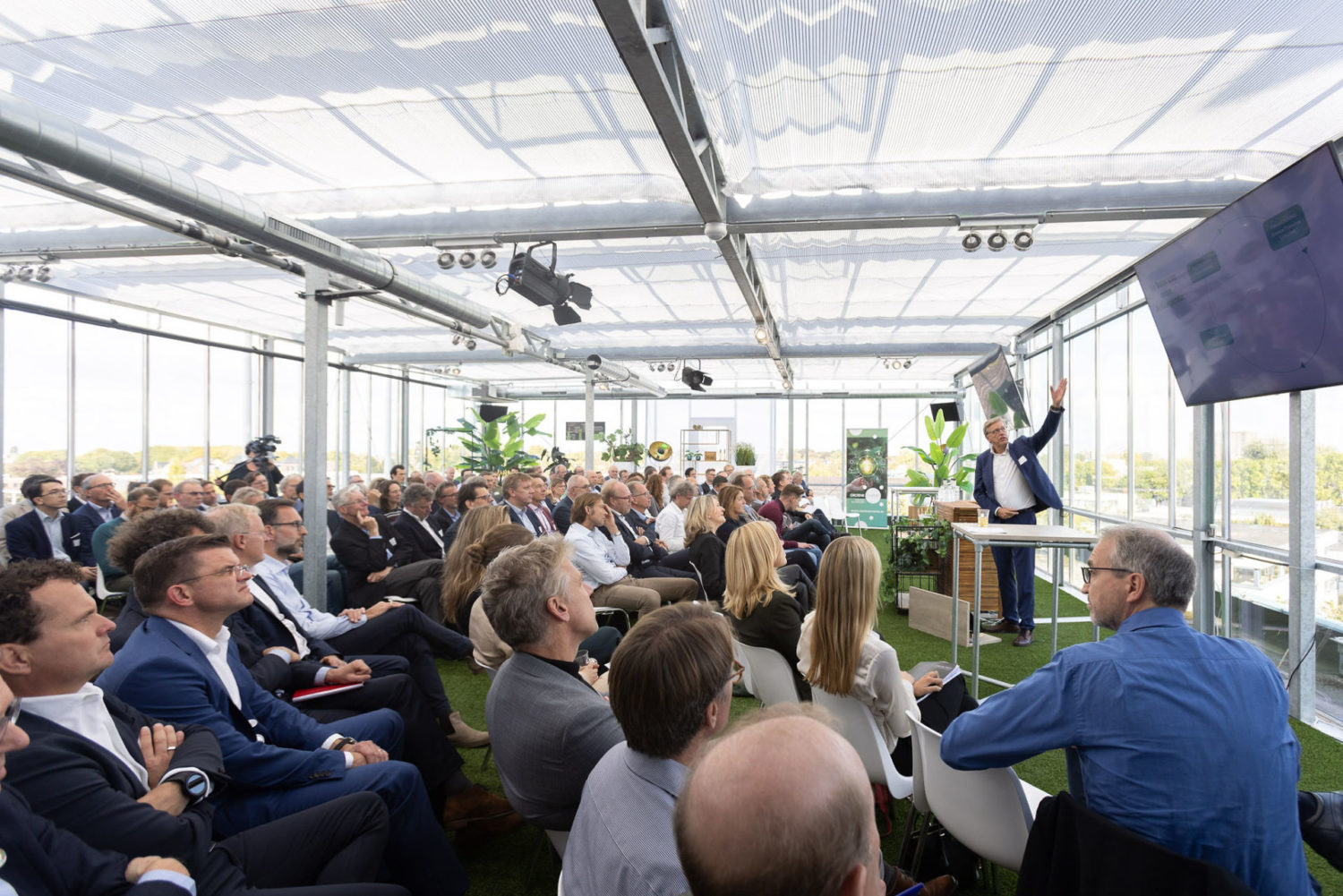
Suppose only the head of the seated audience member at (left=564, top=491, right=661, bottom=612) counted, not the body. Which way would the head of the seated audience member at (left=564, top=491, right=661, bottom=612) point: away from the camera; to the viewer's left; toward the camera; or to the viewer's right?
to the viewer's right

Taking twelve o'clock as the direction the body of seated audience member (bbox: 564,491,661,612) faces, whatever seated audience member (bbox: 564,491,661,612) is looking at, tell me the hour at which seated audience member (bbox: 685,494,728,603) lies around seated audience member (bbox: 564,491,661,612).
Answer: seated audience member (bbox: 685,494,728,603) is roughly at 12 o'clock from seated audience member (bbox: 564,491,661,612).

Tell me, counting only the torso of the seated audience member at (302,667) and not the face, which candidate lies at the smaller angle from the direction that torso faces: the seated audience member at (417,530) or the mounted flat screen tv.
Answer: the mounted flat screen tv

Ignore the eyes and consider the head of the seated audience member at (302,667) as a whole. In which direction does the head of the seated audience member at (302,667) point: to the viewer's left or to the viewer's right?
to the viewer's right

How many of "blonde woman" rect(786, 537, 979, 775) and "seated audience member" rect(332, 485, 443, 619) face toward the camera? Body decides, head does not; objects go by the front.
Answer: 0

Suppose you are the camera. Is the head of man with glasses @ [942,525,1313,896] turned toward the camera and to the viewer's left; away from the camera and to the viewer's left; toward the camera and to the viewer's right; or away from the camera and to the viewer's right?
away from the camera and to the viewer's left

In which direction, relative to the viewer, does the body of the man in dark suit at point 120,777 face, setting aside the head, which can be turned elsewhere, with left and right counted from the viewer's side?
facing to the right of the viewer

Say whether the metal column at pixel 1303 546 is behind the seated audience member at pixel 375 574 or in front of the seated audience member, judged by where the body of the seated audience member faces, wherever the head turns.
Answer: in front

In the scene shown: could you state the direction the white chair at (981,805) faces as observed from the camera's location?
facing away from the viewer and to the right of the viewer

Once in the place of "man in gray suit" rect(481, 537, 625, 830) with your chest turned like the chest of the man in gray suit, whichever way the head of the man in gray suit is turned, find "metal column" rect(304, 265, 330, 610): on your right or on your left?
on your left

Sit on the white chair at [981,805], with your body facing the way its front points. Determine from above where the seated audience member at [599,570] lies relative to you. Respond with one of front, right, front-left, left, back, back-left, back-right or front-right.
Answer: left

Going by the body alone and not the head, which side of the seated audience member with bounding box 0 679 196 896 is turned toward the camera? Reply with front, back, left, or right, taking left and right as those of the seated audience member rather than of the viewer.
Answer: right

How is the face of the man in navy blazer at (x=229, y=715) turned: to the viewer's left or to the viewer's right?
to the viewer's right

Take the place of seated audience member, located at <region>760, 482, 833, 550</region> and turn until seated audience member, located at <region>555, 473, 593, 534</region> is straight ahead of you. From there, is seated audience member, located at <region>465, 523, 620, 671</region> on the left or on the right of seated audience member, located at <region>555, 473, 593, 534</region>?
left
